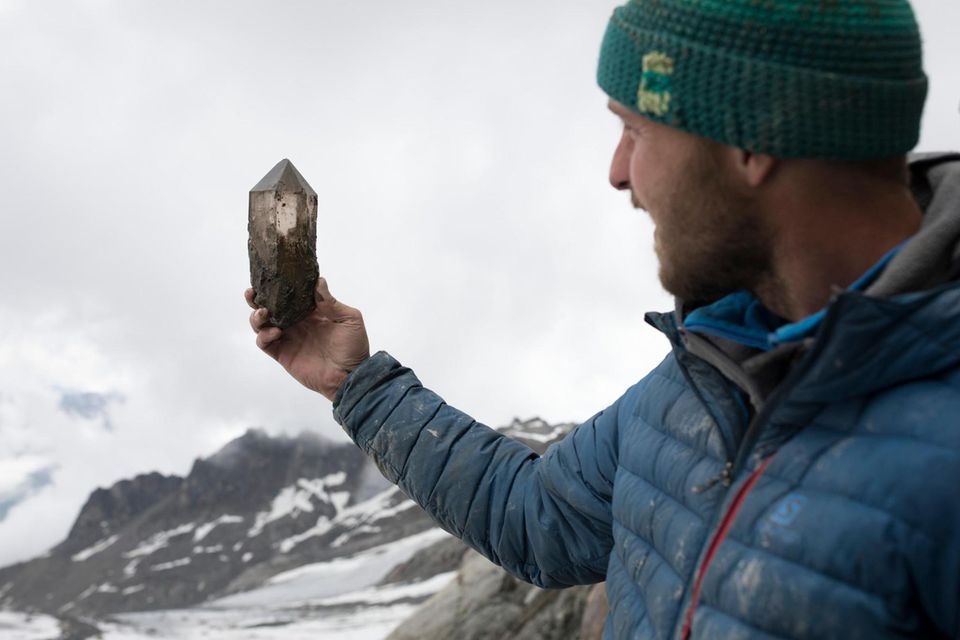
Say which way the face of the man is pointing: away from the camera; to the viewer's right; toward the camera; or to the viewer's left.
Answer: to the viewer's left

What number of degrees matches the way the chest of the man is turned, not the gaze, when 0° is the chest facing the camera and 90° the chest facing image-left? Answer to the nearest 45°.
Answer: approximately 45°
